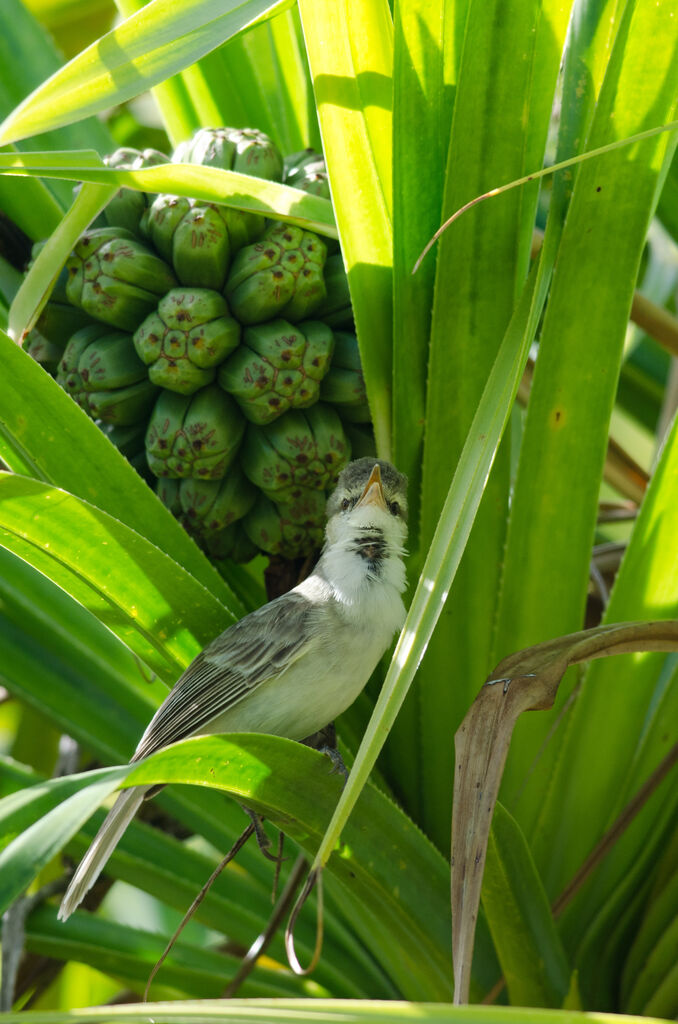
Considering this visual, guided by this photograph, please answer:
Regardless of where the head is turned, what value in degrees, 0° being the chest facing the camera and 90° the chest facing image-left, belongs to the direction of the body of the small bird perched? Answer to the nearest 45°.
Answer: approximately 315°
